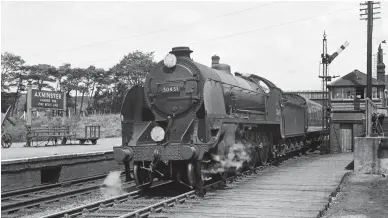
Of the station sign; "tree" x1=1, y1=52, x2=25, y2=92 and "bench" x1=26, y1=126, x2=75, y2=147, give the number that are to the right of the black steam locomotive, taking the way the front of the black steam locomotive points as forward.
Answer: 3

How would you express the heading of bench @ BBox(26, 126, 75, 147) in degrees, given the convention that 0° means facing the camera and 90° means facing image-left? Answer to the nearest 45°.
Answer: approximately 315°

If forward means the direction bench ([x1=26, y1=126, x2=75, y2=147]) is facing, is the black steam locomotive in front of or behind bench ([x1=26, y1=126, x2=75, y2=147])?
in front

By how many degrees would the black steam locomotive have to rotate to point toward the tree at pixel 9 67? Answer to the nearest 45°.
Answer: approximately 90° to its right

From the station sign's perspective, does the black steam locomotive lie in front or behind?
in front

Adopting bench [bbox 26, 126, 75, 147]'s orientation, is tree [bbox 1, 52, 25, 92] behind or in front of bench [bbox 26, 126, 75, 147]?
behind

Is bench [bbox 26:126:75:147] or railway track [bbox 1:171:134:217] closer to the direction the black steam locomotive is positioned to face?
the railway track

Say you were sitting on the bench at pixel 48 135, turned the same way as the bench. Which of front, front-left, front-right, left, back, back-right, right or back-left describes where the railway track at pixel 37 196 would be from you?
front-right

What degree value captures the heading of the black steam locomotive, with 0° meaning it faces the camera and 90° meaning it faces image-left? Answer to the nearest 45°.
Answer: approximately 45°

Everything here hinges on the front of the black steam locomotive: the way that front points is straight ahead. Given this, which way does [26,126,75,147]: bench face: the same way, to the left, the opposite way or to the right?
to the left

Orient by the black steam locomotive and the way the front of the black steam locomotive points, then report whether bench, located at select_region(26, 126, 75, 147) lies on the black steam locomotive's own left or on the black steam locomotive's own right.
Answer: on the black steam locomotive's own right

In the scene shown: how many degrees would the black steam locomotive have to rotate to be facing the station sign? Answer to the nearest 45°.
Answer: approximately 90° to its right

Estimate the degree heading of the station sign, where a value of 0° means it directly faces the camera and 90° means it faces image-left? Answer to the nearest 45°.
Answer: approximately 315°

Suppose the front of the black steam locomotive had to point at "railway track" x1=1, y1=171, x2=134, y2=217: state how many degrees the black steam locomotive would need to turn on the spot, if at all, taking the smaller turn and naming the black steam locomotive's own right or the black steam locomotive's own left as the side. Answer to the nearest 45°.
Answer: approximately 45° to the black steam locomotive's own right
